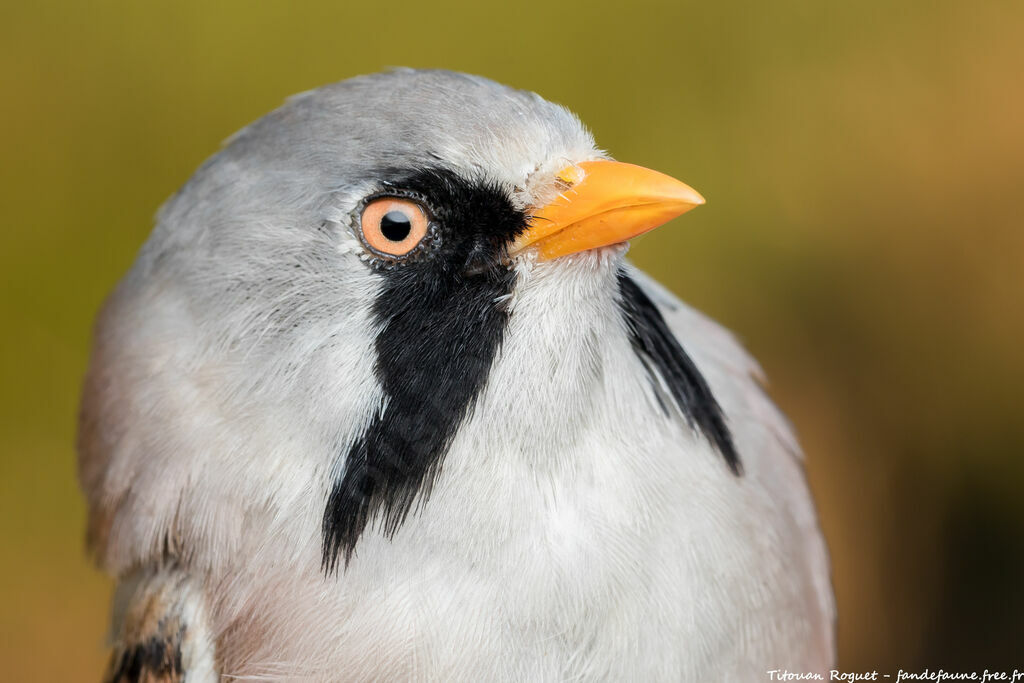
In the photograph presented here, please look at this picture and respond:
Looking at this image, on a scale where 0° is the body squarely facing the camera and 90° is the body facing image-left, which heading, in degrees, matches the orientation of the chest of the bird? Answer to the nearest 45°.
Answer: approximately 315°
